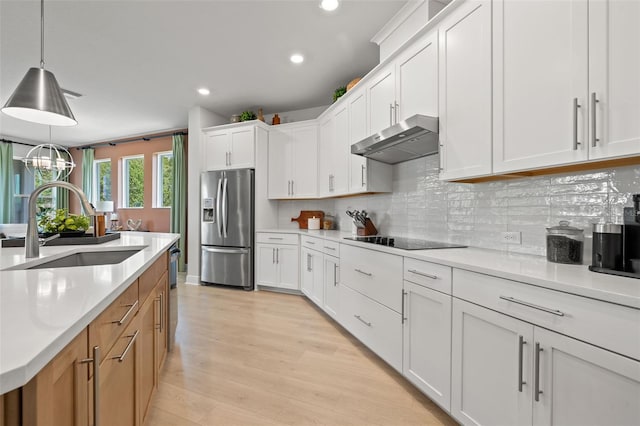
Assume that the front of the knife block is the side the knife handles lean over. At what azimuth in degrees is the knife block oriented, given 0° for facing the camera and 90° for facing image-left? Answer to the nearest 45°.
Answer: approximately 45°

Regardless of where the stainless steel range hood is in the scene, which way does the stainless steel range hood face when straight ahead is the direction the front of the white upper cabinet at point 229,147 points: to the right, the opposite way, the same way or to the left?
to the right

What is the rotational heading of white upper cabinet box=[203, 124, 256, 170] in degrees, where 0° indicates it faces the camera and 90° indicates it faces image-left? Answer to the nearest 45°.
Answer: approximately 0°

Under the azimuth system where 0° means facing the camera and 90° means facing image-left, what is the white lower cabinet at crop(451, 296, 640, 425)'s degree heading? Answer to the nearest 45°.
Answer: approximately 45°

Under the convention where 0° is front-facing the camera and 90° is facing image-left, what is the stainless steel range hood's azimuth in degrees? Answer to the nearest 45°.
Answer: approximately 45°

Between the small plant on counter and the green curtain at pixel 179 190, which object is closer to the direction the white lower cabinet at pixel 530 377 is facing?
the small plant on counter
